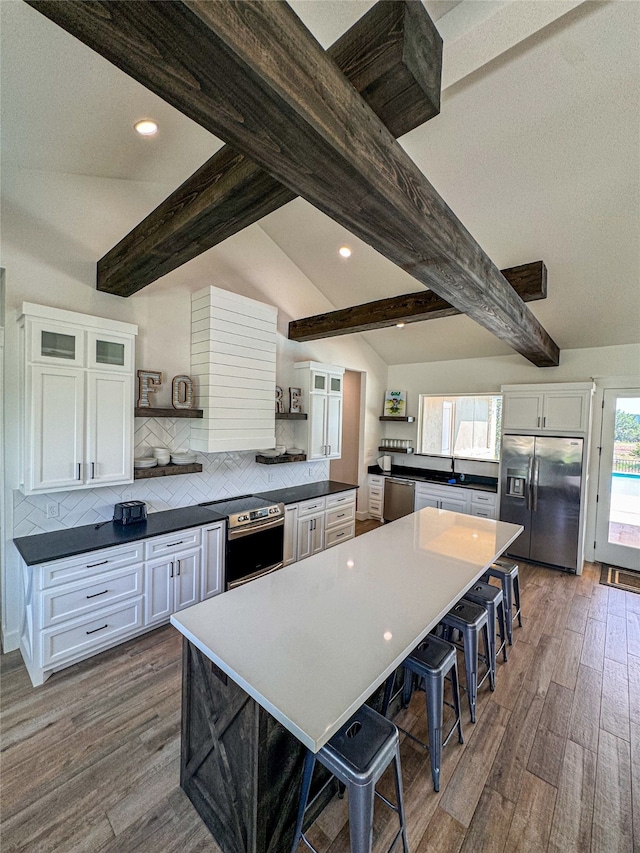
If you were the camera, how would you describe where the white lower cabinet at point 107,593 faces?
facing the viewer and to the right of the viewer

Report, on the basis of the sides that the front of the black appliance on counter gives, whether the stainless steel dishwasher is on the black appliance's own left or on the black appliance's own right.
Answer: on the black appliance's own left

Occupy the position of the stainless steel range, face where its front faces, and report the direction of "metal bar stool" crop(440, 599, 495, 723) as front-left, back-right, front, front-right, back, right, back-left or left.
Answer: front

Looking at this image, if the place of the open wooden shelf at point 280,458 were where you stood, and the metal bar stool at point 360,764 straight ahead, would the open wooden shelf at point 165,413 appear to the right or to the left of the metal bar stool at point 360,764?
right

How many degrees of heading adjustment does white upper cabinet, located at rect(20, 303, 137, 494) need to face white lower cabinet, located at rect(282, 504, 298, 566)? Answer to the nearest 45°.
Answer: approximately 45° to its left

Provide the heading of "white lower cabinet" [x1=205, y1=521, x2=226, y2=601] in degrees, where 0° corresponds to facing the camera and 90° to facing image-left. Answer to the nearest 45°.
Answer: approximately 315°

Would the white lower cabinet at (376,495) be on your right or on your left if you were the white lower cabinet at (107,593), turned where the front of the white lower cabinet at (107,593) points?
on your left

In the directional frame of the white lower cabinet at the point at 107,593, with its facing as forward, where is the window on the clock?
The window is roughly at 10 o'clock from the white lower cabinet.

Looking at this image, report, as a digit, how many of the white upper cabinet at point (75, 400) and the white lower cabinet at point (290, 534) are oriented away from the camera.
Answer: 0

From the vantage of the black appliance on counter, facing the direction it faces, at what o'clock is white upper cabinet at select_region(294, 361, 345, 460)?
The white upper cabinet is roughly at 10 o'clock from the black appliance on counter.

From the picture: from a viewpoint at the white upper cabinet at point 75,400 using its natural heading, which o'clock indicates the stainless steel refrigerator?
The stainless steel refrigerator is roughly at 11 o'clock from the white upper cabinet.

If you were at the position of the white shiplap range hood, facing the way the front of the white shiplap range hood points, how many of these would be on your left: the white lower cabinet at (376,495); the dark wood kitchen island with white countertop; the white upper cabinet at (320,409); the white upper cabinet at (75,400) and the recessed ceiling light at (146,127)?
2

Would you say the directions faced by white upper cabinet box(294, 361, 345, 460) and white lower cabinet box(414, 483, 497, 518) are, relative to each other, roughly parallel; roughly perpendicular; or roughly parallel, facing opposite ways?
roughly perpendicular

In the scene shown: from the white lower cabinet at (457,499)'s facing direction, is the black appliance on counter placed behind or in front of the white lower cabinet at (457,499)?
in front
